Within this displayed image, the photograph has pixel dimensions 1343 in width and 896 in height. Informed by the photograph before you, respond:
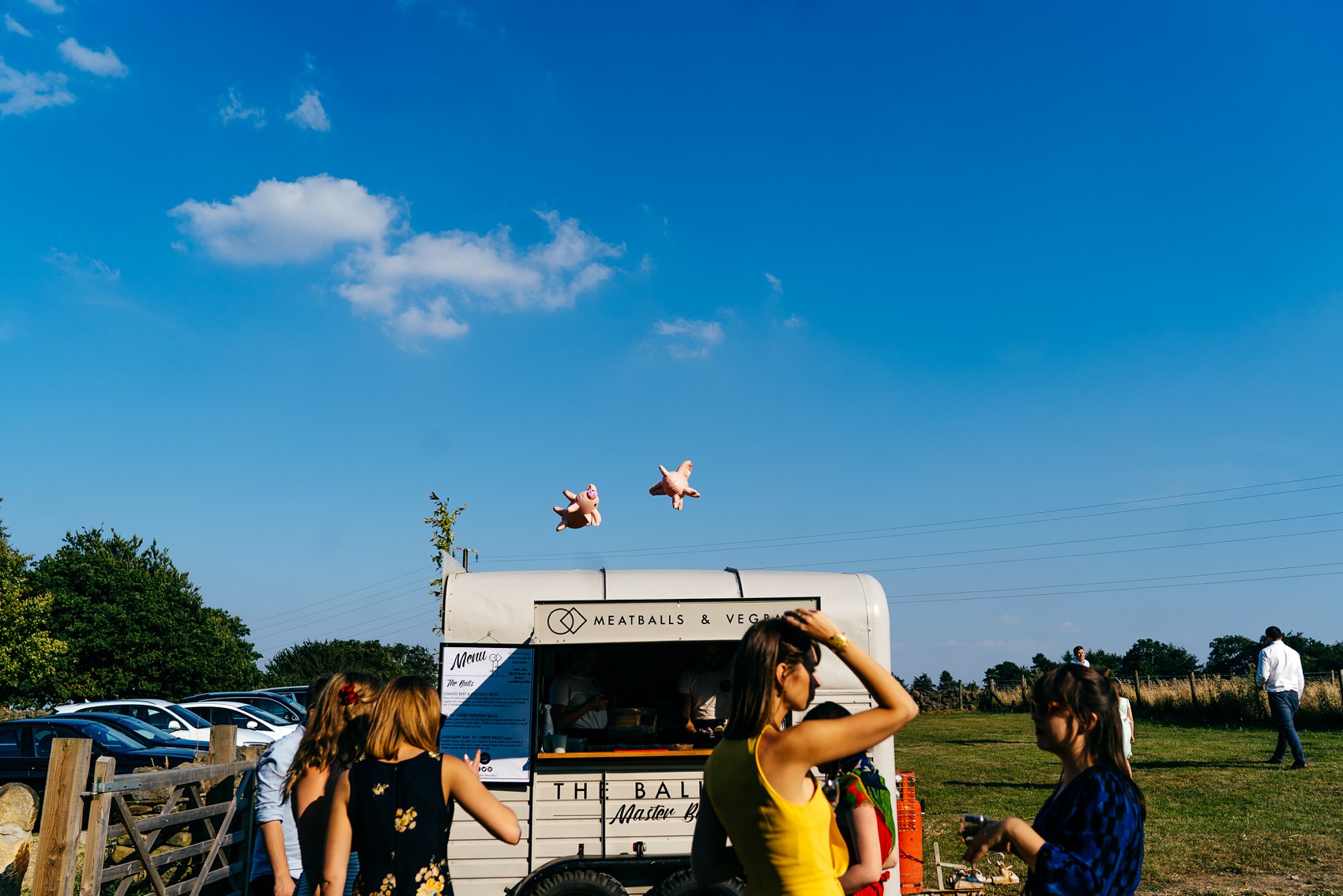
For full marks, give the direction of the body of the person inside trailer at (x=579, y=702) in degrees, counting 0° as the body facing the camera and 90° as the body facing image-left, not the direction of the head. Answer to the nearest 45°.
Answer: approximately 315°

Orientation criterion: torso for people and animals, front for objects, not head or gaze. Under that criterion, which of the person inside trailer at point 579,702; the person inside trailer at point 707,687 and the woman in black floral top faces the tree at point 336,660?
the woman in black floral top

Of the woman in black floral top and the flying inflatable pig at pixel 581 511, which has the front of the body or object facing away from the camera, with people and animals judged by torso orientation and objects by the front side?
the woman in black floral top

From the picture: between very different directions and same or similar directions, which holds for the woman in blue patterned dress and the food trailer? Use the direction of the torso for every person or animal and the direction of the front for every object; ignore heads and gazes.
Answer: very different directions

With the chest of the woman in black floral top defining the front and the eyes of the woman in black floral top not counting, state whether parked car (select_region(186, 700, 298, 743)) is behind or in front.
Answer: in front

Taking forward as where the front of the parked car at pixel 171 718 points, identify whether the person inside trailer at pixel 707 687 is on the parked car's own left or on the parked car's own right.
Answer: on the parked car's own right

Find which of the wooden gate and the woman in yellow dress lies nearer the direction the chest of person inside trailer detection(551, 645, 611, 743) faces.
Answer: the woman in yellow dress

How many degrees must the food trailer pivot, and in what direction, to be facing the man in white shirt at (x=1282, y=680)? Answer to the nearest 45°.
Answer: approximately 45° to its left

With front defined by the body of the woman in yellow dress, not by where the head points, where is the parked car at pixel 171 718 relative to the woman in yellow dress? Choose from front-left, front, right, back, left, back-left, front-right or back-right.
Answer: left

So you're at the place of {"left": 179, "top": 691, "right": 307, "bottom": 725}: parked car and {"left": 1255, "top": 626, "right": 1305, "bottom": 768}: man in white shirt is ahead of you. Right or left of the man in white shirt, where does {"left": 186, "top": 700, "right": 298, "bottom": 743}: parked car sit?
right

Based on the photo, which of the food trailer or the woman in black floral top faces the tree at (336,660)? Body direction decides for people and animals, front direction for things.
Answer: the woman in black floral top
